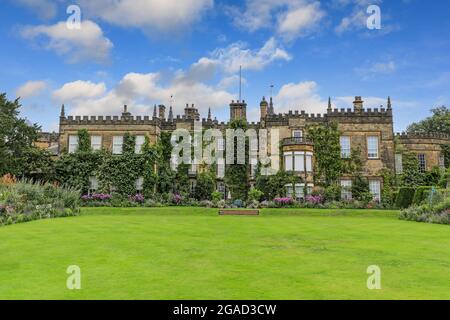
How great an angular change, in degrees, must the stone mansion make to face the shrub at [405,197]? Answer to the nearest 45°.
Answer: approximately 45° to its left

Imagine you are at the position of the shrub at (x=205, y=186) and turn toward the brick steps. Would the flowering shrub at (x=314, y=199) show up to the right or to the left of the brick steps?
left

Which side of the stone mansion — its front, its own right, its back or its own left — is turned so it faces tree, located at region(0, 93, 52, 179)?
right

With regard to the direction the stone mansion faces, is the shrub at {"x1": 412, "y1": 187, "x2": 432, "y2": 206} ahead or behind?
ahead

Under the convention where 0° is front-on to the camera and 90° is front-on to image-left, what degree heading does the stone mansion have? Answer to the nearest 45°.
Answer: approximately 0°
